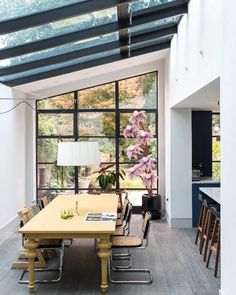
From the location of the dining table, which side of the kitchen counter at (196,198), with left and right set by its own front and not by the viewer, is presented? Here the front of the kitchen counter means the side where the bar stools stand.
front

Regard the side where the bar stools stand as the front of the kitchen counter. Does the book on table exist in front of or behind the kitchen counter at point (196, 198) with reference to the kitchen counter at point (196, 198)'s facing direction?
in front

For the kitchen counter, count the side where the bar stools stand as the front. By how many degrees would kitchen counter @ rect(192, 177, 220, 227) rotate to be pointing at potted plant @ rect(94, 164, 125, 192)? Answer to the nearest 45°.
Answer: approximately 90° to its right

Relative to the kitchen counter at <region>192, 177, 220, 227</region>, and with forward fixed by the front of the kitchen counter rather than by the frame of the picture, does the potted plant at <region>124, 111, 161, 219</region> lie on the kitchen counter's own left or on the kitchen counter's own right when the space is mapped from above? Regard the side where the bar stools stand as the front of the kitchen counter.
on the kitchen counter's own right

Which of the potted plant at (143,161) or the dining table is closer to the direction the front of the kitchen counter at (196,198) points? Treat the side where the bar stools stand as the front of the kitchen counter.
the dining table

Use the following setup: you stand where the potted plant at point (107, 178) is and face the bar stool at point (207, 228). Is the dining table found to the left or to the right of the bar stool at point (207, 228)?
right
